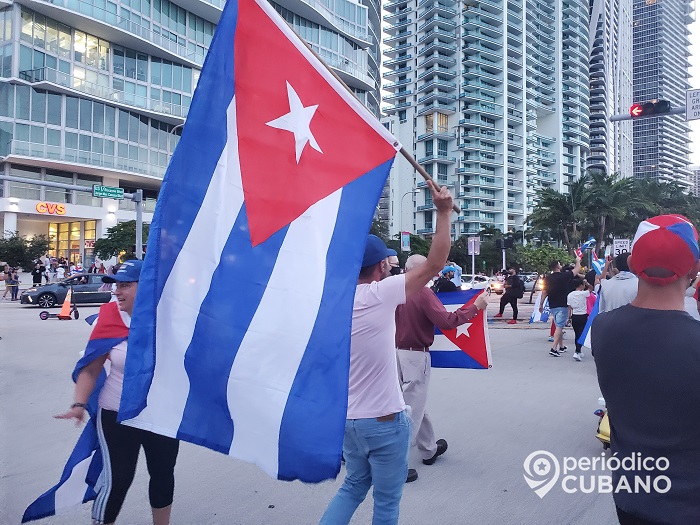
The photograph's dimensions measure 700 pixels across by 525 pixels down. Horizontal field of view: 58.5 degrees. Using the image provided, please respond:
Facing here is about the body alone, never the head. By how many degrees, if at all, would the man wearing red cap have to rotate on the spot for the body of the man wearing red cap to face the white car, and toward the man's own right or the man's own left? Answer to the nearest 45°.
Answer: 0° — they already face it

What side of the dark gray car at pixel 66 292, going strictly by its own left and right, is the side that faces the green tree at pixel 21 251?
right

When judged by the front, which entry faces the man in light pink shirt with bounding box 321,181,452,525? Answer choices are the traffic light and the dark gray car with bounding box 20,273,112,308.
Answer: the traffic light

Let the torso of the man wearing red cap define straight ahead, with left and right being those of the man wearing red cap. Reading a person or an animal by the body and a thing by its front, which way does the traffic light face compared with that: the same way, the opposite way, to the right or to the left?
the opposite way

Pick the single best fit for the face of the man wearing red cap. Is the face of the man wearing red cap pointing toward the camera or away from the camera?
away from the camera

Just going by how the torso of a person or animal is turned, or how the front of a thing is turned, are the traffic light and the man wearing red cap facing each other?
yes

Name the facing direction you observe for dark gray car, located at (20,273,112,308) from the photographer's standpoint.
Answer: facing to the left of the viewer

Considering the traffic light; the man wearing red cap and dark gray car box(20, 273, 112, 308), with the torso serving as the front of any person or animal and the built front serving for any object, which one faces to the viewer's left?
the dark gray car

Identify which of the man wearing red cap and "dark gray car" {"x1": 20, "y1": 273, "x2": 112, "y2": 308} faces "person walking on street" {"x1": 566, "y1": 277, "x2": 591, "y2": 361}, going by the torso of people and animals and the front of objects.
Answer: the man wearing red cap

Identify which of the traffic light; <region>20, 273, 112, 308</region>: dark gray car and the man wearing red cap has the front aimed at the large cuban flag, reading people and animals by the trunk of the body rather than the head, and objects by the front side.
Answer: the traffic light

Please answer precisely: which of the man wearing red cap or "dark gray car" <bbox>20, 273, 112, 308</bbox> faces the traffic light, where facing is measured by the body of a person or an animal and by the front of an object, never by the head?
the man wearing red cap

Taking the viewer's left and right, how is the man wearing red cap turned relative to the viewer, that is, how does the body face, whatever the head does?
facing away from the viewer

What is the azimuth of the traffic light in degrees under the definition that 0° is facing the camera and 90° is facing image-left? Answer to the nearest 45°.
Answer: approximately 0°
